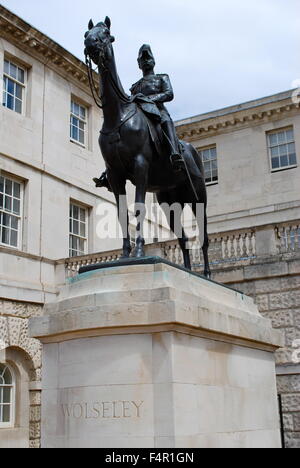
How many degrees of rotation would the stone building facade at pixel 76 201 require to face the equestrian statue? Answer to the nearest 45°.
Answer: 0° — it already faces it

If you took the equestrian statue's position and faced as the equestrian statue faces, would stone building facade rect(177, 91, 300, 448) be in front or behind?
behind

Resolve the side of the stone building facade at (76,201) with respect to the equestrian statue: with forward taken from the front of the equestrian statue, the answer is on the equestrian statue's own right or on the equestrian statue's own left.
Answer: on the equestrian statue's own right

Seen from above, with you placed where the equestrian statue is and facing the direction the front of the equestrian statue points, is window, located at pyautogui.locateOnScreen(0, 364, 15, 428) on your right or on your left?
on your right
